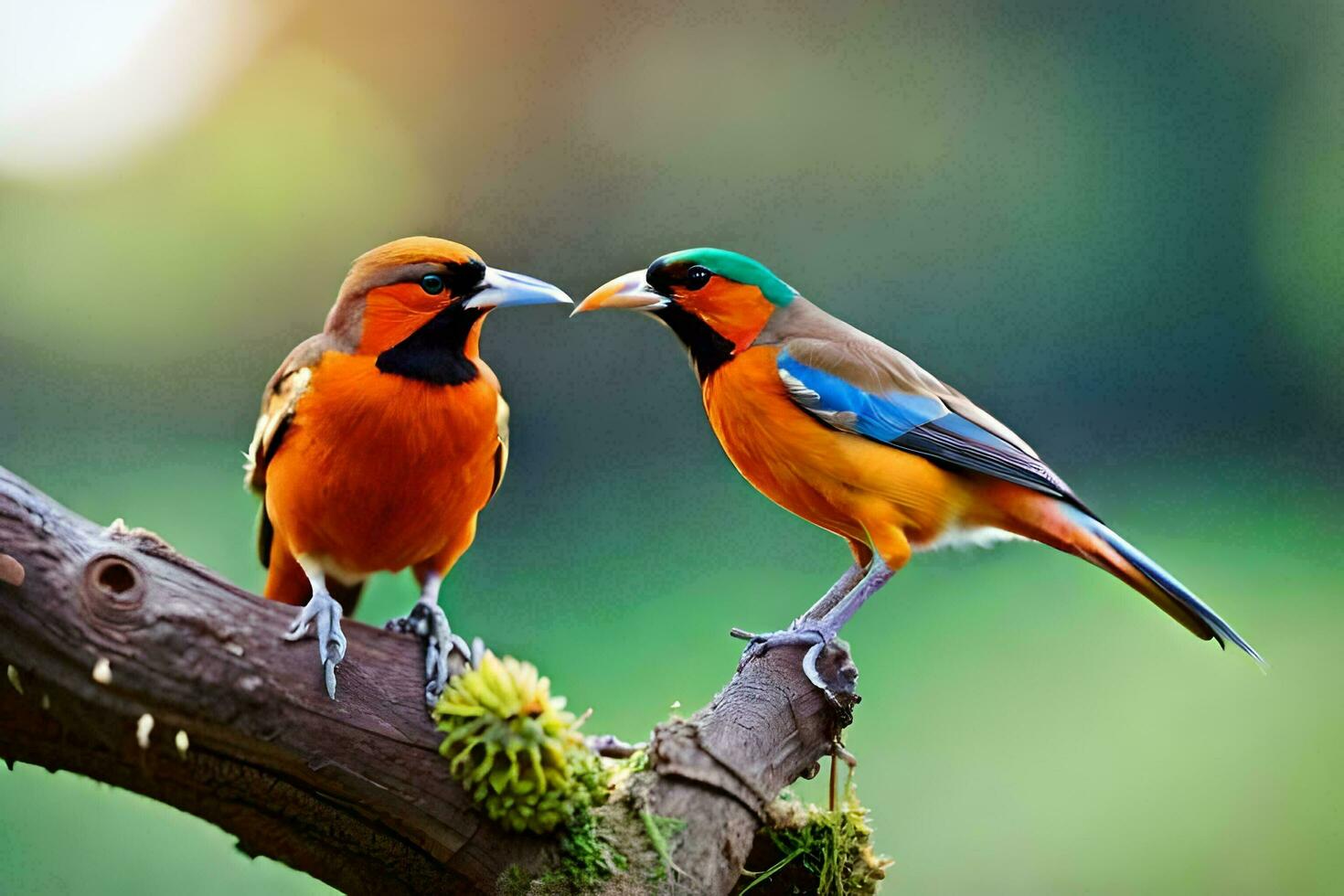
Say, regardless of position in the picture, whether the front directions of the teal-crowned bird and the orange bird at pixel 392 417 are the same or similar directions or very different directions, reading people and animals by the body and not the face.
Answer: very different directions

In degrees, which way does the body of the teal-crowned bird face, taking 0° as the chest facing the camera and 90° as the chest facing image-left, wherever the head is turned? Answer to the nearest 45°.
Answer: approximately 90°

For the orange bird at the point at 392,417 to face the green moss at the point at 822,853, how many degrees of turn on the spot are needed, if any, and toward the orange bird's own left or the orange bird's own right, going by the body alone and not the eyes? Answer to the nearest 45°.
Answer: approximately 45° to the orange bird's own left

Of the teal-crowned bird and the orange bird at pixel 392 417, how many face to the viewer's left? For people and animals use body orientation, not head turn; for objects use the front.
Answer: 1

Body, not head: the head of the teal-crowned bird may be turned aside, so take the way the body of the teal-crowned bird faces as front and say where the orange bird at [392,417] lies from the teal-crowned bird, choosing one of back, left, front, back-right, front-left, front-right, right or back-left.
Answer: front

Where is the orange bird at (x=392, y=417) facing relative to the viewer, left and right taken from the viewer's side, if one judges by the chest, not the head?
facing the viewer and to the right of the viewer
